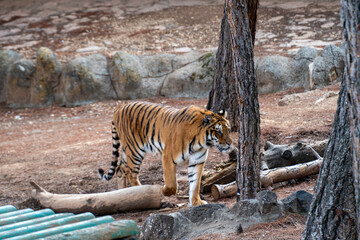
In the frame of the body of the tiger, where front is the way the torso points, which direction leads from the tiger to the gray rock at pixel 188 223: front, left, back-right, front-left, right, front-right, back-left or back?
front-right

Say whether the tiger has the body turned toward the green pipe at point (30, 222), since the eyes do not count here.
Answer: no

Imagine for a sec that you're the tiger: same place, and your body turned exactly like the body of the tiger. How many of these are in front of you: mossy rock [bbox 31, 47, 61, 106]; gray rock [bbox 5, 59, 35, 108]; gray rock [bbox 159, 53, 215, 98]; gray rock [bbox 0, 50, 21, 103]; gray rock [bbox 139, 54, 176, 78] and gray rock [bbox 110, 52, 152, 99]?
0

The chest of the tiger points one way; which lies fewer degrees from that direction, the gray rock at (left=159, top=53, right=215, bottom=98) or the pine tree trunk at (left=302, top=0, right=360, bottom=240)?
the pine tree trunk

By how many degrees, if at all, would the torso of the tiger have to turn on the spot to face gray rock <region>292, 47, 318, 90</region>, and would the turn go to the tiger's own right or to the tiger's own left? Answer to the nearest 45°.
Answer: approximately 90° to the tiger's own left

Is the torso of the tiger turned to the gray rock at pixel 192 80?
no

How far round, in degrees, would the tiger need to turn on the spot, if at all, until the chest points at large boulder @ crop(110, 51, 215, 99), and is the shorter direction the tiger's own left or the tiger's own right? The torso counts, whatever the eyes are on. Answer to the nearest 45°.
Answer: approximately 135° to the tiger's own left

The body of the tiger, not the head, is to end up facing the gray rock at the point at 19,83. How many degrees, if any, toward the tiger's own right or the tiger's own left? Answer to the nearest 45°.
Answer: approximately 180°

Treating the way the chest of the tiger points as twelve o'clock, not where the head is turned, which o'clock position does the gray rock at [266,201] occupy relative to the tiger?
The gray rock is roughly at 1 o'clock from the tiger.

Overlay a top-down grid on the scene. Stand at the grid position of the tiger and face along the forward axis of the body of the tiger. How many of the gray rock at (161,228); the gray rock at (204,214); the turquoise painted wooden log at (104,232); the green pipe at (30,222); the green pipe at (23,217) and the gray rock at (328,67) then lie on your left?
1

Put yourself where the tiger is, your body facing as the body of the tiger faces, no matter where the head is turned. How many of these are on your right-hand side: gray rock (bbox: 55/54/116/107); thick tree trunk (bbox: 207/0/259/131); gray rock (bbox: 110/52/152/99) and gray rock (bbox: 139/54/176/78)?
0

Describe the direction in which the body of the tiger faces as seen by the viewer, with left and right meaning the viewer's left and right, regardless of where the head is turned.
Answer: facing the viewer and to the right of the viewer

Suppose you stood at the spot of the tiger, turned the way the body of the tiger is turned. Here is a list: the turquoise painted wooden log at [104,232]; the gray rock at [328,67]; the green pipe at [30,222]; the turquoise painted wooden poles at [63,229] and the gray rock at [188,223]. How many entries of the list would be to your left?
1

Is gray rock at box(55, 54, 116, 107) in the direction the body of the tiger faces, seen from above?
no

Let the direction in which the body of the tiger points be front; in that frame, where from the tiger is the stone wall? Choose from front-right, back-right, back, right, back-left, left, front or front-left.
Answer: back-left

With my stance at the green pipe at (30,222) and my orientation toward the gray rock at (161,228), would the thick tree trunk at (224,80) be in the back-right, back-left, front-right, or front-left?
front-left
